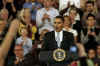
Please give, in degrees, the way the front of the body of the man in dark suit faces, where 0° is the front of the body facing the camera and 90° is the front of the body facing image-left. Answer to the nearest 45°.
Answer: approximately 0°
